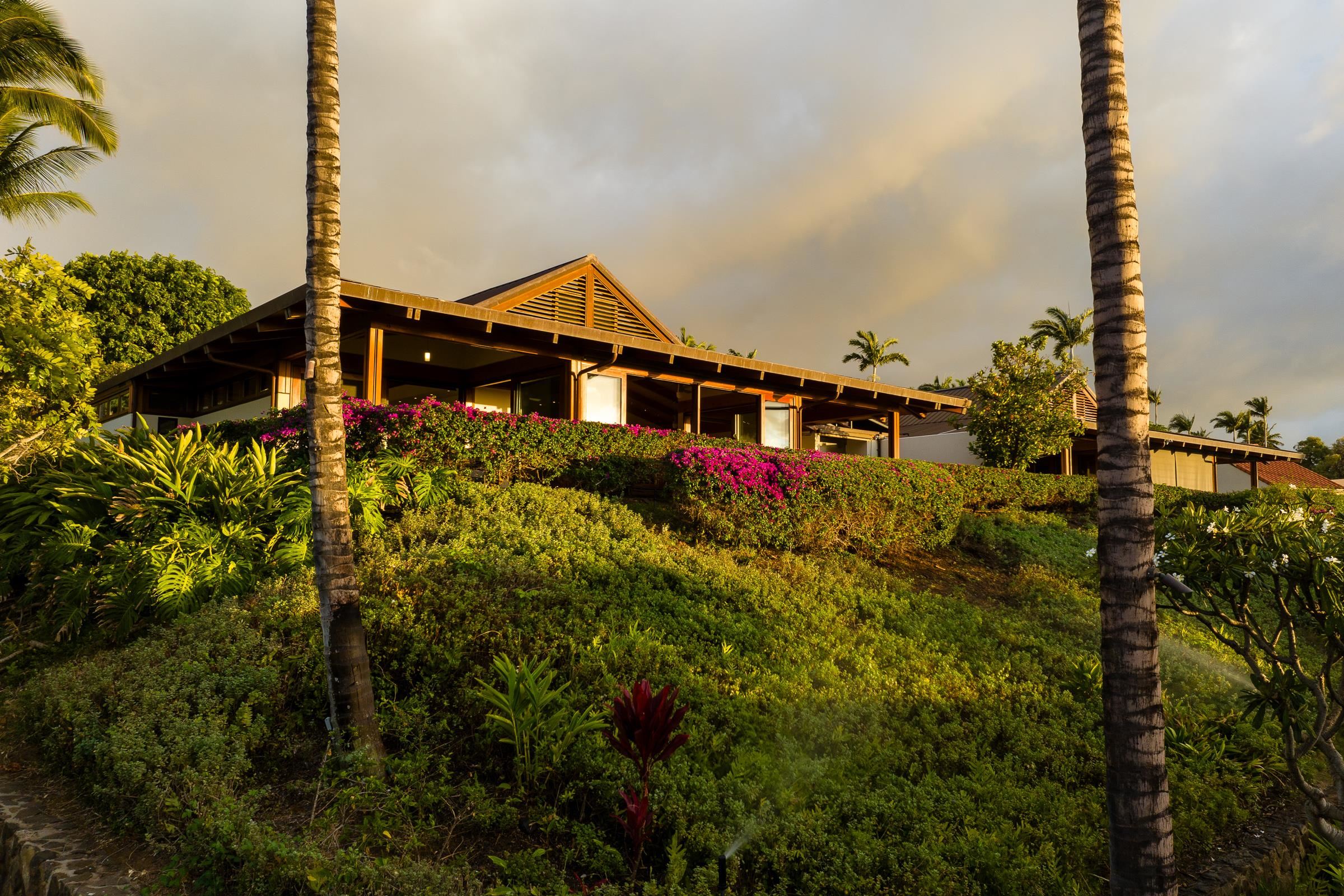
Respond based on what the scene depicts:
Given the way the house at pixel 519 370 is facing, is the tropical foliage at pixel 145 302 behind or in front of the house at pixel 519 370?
behind

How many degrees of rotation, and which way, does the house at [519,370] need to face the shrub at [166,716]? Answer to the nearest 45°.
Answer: approximately 45° to its right

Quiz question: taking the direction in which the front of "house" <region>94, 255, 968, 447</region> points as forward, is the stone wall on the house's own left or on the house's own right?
on the house's own right

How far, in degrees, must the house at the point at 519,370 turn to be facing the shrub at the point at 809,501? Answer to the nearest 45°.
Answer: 0° — it already faces it

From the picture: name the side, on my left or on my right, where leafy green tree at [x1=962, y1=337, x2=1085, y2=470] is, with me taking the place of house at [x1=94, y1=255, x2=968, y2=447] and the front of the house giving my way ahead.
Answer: on my left

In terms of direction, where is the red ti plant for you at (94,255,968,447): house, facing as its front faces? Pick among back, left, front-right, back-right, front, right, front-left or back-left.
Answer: front-right

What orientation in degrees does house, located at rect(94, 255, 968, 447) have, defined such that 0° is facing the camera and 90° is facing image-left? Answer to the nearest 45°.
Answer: approximately 315°

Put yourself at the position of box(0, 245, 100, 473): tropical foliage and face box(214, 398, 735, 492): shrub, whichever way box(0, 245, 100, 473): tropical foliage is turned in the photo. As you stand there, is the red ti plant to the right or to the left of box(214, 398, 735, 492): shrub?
right

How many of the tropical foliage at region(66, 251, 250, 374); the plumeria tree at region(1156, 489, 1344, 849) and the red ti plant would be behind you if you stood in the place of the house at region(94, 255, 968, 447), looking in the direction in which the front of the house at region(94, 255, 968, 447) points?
1

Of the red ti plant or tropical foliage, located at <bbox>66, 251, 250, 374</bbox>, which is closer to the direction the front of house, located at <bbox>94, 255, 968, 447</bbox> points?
the red ti plant

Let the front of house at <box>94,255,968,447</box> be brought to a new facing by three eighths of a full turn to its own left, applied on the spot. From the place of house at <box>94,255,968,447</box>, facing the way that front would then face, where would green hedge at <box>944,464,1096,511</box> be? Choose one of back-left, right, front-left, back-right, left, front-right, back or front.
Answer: right
